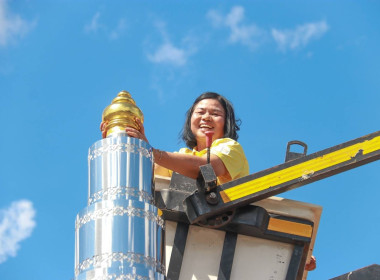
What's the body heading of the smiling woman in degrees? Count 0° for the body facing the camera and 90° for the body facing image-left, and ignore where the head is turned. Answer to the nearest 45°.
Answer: approximately 45°
